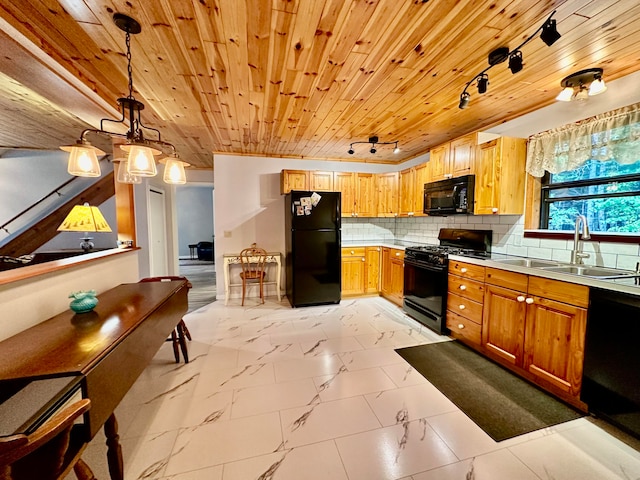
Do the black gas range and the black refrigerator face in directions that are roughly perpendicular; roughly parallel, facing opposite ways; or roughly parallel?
roughly perpendicular

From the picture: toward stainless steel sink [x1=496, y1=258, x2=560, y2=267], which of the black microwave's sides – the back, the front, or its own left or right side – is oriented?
left

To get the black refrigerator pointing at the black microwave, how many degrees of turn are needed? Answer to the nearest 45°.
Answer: approximately 45° to its left

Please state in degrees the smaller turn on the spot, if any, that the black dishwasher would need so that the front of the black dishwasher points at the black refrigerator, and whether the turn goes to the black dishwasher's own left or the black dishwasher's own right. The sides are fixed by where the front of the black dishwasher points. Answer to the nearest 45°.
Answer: approximately 45° to the black dishwasher's own right

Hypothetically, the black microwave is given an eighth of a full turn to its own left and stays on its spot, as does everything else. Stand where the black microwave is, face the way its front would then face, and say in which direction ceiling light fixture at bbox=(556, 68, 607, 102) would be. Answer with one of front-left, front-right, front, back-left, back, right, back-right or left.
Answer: front-left

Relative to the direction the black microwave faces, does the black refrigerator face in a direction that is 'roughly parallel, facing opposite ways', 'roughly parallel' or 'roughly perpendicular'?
roughly perpendicular

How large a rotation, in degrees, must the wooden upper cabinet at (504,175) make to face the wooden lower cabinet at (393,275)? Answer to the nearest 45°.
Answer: approximately 90° to its right

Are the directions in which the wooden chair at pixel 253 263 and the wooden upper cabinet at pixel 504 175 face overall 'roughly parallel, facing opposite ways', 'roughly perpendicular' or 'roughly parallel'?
roughly perpendicular
